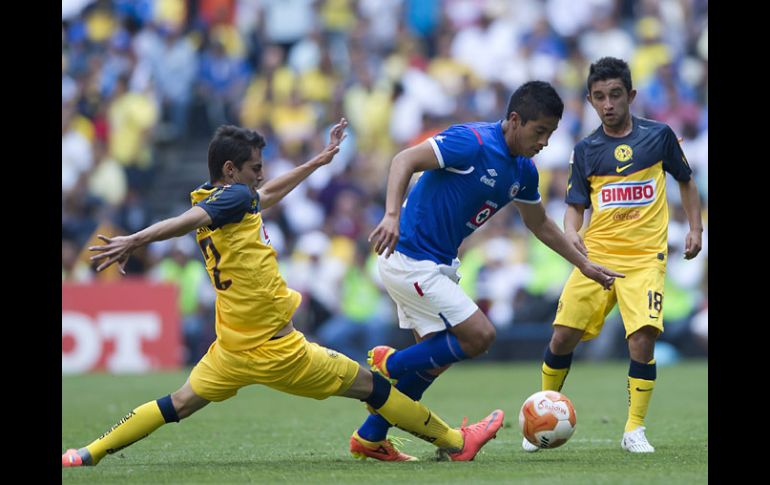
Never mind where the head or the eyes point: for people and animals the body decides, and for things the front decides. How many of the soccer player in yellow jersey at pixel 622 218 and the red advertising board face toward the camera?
2

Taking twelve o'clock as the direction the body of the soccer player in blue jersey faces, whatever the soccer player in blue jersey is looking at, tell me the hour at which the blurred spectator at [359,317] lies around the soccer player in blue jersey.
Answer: The blurred spectator is roughly at 7 o'clock from the soccer player in blue jersey.

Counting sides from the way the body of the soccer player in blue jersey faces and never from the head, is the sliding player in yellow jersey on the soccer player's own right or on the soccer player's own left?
on the soccer player's own right

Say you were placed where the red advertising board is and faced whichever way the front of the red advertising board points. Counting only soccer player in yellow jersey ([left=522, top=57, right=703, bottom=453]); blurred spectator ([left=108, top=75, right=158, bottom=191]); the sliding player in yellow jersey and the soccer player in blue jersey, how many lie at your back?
1

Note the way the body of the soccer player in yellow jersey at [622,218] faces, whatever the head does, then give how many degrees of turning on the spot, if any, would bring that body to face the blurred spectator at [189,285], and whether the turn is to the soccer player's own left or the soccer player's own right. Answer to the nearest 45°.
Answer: approximately 135° to the soccer player's own right

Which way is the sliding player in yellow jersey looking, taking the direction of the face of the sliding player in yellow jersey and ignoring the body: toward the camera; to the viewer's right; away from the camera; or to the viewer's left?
to the viewer's right

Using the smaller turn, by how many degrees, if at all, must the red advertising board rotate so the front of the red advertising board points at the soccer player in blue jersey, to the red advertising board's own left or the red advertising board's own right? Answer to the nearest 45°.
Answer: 0° — it already faces them

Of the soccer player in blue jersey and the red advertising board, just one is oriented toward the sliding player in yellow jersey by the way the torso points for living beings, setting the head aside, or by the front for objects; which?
the red advertising board

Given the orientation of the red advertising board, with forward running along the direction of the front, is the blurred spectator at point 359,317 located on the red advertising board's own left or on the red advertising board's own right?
on the red advertising board's own left

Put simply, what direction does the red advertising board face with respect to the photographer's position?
facing the viewer

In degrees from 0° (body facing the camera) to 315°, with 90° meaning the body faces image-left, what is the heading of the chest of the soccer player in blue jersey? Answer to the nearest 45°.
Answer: approximately 315°

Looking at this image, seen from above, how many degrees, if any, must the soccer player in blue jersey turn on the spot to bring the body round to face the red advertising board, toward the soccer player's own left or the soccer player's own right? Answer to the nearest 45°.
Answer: approximately 180°

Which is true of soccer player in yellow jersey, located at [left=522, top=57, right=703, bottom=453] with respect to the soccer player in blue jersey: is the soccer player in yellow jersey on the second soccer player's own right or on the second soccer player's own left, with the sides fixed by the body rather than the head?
on the second soccer player's own left
